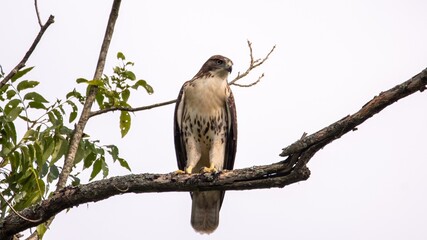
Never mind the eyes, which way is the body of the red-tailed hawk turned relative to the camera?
toward the camera

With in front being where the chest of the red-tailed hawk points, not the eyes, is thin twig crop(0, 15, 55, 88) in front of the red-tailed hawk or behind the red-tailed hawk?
in front

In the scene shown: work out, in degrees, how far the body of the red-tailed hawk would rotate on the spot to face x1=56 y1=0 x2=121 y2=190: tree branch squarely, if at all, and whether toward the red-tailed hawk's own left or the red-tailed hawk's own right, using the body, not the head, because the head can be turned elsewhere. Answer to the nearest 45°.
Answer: approximately 45° to the red-tailed hawk's own right
